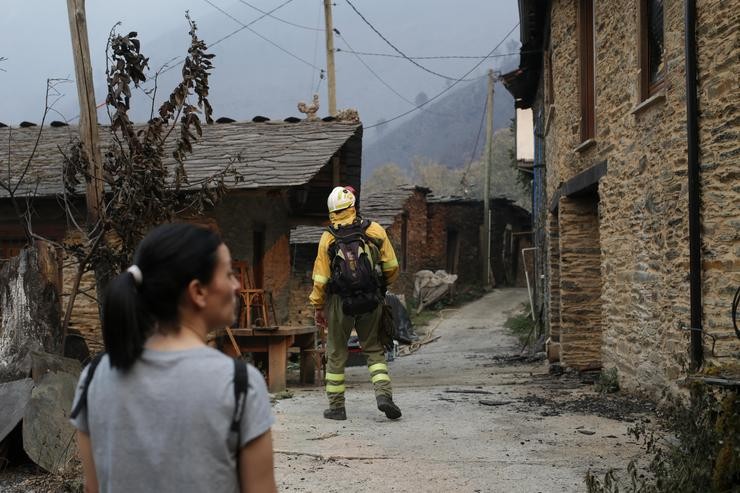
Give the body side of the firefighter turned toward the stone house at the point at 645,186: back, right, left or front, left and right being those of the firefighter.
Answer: right

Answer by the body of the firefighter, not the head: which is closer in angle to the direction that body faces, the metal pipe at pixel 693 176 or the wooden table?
the wooden table

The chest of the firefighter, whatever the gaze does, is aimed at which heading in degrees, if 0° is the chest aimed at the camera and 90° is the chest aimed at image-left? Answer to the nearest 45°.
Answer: approximately 180°

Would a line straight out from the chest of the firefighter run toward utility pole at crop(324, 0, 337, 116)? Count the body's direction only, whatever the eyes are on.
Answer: yes

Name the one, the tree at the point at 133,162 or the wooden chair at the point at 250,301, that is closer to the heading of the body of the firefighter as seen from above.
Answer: the wooden chair

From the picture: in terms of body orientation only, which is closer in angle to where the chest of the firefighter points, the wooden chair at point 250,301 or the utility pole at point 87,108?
the wooden chair

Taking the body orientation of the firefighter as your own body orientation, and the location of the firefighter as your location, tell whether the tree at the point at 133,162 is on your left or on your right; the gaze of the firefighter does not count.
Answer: on your left

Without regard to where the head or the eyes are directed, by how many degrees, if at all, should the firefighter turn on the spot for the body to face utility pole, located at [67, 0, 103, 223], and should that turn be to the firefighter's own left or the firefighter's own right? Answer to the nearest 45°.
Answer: approximately 90° to the firefighter's own left

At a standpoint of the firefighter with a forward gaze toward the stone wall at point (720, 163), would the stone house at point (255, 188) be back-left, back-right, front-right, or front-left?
back-left
